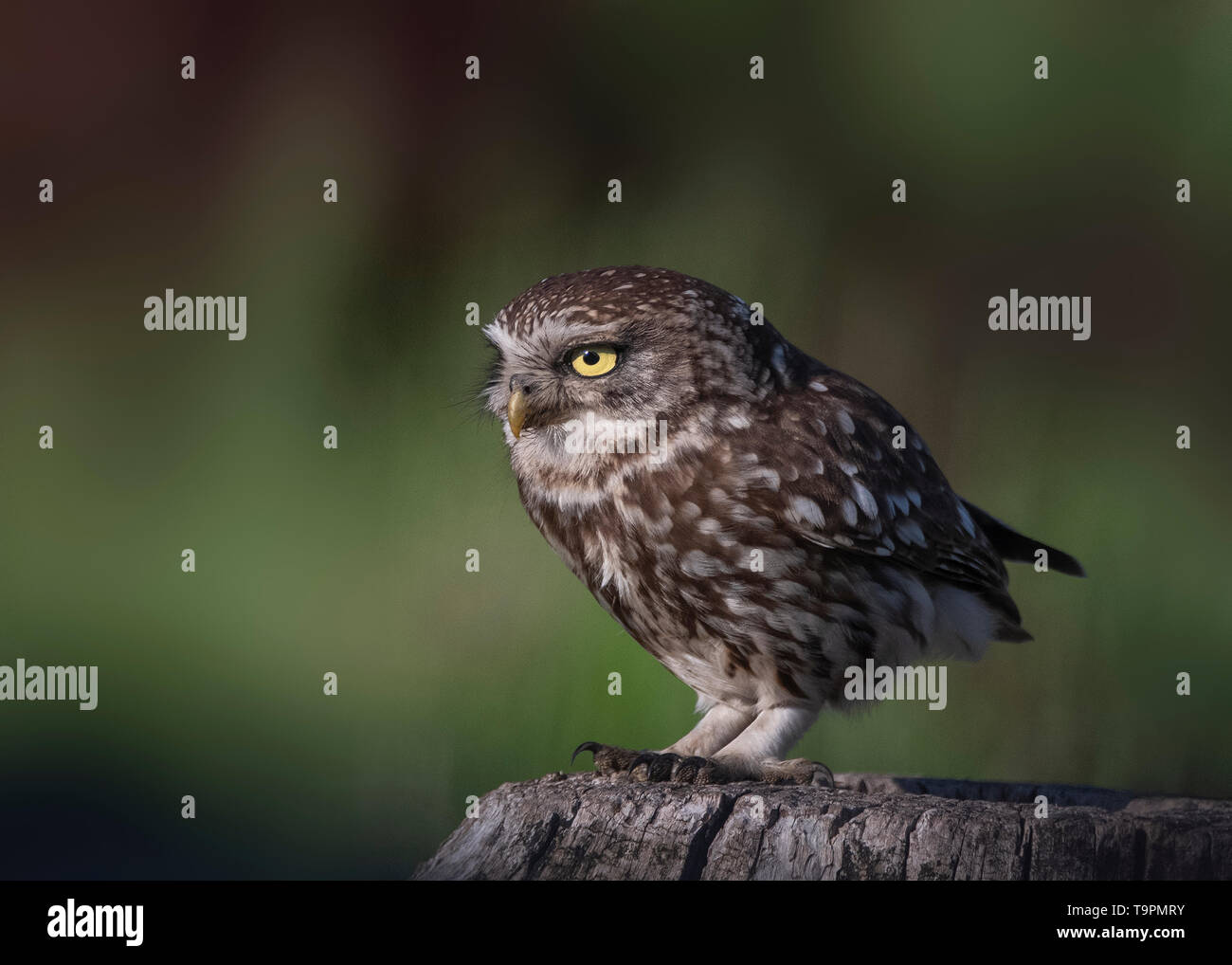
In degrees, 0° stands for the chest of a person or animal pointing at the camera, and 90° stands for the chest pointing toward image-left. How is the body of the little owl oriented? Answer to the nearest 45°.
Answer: approximately 90°
